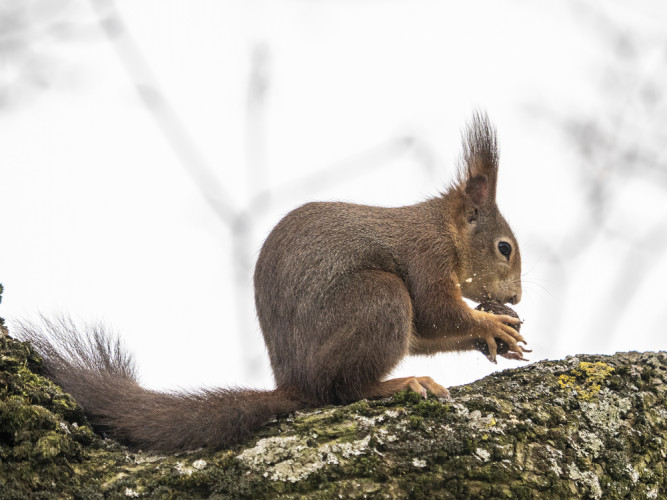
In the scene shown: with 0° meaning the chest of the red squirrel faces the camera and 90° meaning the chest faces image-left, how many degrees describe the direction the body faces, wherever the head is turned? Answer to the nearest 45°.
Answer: approximately 270°
